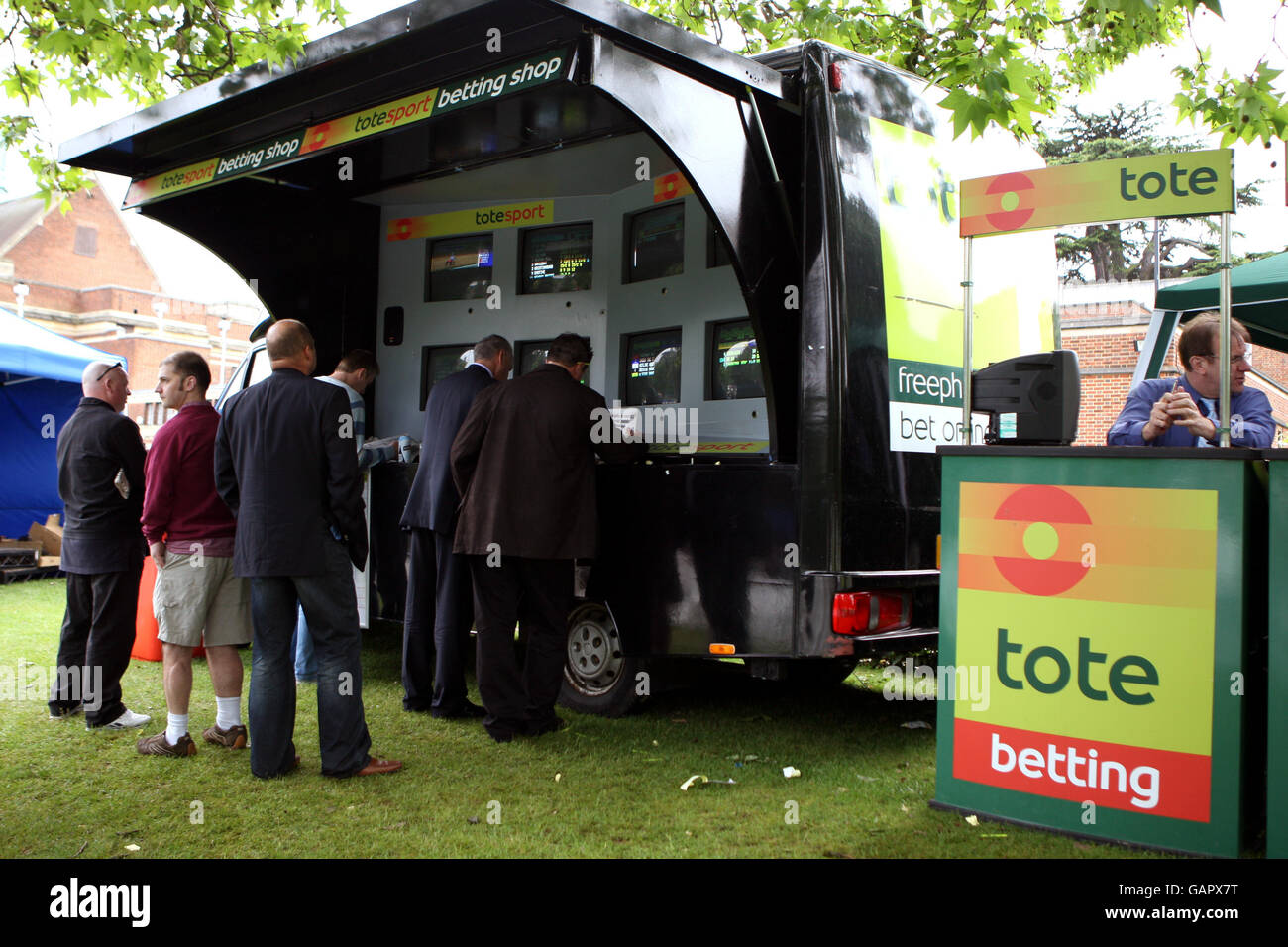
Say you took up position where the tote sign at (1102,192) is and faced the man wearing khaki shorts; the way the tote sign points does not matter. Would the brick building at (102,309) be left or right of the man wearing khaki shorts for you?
right

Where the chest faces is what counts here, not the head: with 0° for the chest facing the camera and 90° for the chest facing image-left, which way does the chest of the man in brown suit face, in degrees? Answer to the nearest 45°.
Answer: approximately 225°

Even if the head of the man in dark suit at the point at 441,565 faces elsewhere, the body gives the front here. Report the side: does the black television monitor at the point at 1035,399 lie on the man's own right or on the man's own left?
on the man's own right

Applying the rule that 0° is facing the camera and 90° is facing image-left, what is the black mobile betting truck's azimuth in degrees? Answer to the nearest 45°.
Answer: approximately 135°

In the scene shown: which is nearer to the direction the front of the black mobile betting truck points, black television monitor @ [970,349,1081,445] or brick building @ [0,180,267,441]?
the brick building

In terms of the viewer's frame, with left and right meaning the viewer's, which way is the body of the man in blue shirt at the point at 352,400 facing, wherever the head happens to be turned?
facing away from the viewer and to the right of the viewer

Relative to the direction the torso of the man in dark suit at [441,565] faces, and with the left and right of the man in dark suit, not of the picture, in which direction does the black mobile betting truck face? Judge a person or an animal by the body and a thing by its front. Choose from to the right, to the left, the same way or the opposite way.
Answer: to the left

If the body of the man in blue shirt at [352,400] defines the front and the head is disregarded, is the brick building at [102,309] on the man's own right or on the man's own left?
on the man's own left

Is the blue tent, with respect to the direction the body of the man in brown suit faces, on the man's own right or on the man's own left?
on the man's own left

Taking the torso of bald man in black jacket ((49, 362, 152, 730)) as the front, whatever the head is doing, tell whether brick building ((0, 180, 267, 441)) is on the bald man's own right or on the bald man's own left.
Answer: on the bald man's own left

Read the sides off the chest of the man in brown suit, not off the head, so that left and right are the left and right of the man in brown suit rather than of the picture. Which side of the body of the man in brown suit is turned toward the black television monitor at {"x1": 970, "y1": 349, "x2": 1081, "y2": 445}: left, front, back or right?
right

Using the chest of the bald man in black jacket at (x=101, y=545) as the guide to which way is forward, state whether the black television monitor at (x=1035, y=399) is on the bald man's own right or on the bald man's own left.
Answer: on the bald man's own right

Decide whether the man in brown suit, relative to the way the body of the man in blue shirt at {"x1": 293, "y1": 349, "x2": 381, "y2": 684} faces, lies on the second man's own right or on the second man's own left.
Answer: on the second man's own right

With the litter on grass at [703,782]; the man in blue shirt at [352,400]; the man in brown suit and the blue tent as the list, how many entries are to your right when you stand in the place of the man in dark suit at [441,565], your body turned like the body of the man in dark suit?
2

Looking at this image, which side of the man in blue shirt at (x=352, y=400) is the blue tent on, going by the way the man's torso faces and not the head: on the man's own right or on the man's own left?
on the man's own left
